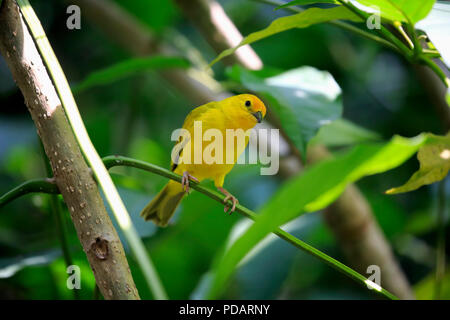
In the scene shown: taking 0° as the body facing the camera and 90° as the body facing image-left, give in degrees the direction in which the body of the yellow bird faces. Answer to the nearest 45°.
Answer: approximately 315°

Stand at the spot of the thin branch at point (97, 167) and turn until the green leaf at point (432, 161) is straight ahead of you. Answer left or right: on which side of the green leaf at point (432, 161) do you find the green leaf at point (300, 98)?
left
